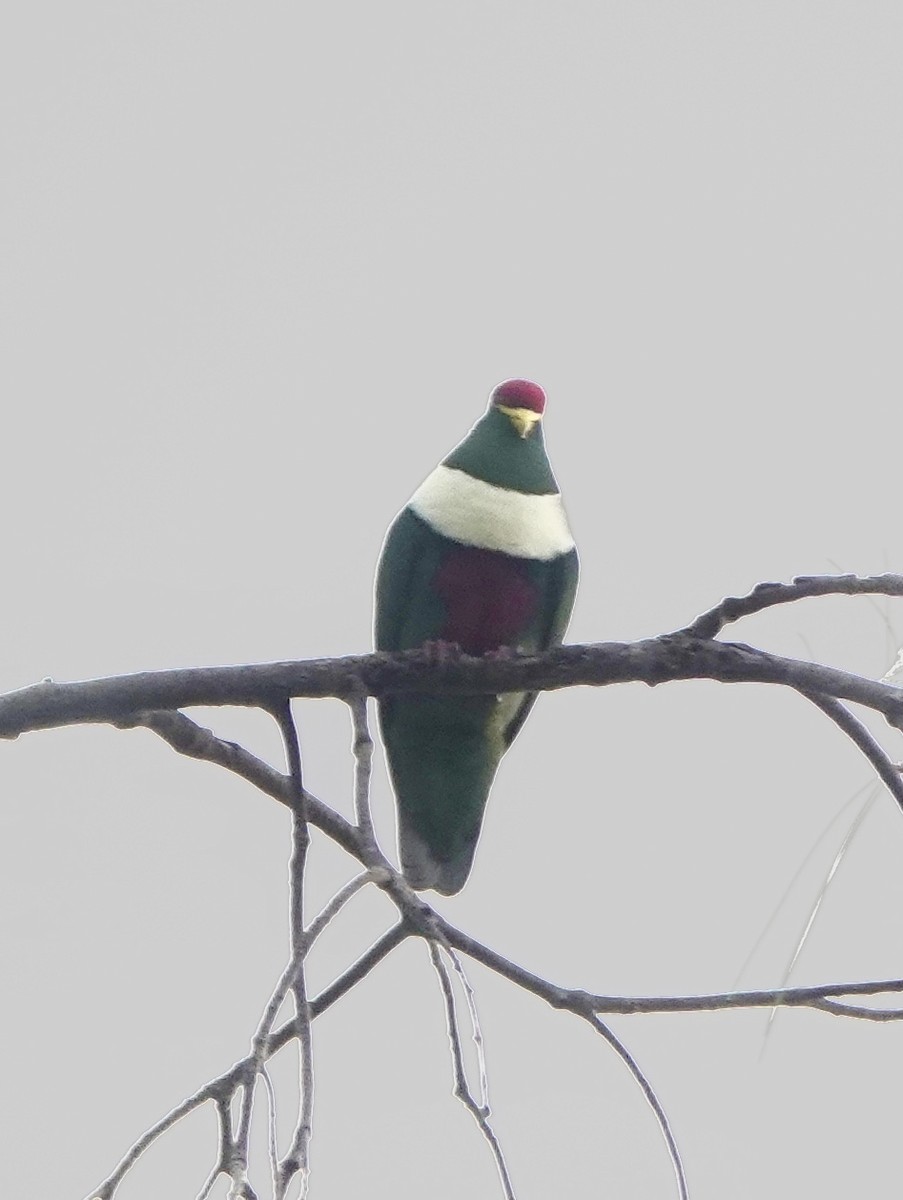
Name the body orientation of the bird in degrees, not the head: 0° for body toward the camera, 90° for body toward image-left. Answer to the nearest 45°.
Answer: approximately 0°
